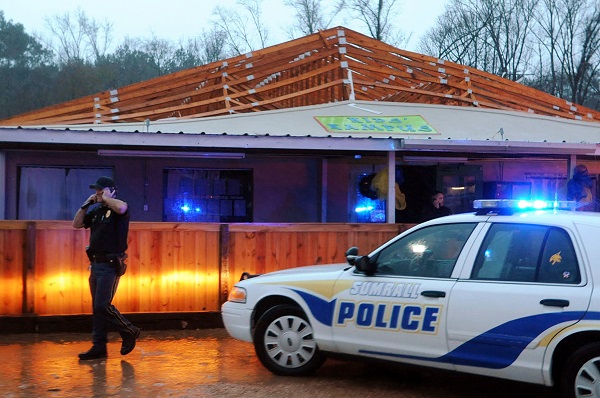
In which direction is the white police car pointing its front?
to the viewer's left

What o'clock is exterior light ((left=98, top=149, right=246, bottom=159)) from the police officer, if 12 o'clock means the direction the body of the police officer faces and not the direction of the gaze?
The exterior light is roughly at 5 o'clock from the police officer.

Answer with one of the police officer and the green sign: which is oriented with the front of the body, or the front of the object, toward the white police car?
the green sign

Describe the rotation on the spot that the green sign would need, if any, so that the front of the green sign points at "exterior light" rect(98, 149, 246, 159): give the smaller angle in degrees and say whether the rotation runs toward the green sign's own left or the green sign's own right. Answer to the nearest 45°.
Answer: approximately 90° to the green sign's own right

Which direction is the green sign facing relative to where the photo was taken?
toward the camera

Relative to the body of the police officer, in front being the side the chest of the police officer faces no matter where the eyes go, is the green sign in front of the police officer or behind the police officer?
behind

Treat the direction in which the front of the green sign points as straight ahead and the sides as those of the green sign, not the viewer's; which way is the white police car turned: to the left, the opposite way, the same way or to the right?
to the right

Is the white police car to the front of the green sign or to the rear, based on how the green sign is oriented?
to the front

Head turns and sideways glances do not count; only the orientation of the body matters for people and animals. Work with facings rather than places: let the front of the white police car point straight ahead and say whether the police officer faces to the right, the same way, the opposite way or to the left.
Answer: to the left

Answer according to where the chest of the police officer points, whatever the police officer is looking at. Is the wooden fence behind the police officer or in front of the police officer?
behind

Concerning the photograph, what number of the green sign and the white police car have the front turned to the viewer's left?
1

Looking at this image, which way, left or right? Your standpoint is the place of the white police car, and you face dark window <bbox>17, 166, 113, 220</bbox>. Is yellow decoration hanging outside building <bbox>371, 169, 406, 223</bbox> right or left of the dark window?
right

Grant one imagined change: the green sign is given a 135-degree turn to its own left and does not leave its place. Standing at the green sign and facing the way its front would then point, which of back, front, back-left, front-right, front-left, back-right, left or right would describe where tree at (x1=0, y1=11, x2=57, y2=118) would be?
left

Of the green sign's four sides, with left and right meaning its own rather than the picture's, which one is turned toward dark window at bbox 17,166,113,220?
right
